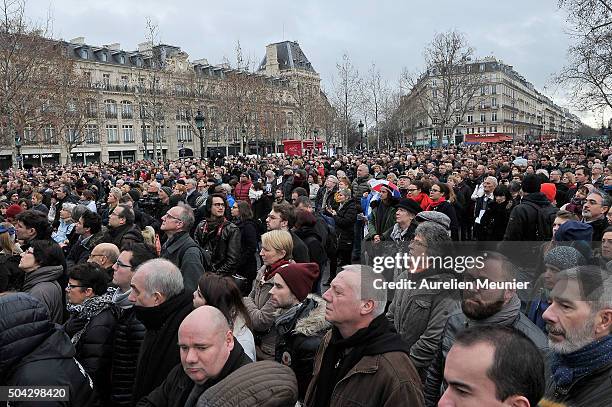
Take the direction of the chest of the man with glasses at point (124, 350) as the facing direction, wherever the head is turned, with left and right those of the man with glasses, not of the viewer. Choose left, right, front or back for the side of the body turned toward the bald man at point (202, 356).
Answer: left

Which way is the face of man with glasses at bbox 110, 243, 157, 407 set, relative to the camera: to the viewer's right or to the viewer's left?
to the viewer's left

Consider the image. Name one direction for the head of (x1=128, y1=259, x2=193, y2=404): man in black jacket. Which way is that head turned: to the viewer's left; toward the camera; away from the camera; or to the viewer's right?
to the viewer's left

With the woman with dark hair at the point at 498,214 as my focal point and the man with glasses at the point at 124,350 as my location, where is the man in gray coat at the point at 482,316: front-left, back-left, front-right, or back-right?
front-right

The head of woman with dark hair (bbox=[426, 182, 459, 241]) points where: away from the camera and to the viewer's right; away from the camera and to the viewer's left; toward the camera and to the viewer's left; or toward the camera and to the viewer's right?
toward the camera and to the viewer's left

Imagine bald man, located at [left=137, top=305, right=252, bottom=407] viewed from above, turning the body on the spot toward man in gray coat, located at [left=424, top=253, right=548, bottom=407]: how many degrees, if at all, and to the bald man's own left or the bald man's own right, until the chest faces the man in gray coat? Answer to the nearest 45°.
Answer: approximately 135° to the bald man's own left

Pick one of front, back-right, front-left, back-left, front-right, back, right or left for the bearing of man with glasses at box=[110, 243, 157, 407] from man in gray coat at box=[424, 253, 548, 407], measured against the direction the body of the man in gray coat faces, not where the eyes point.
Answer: front-right
